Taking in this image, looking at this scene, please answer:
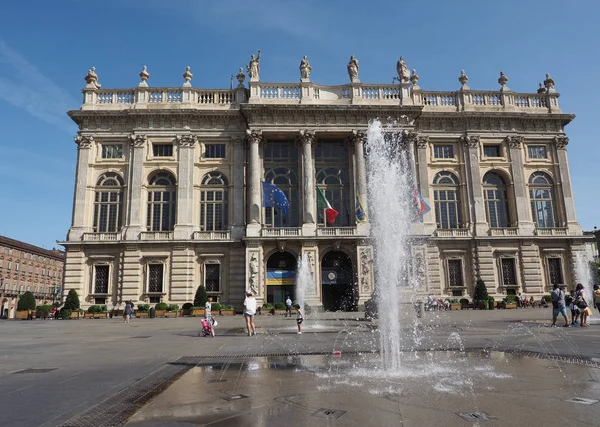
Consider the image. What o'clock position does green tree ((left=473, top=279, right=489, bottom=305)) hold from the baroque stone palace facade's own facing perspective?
The green tree is roughly at 9 o'clock from the baroque stone palace facade.

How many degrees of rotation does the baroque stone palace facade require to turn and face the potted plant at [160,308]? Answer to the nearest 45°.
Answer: approximately 90° to its right

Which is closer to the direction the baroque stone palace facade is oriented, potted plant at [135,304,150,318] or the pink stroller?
the pink stroller

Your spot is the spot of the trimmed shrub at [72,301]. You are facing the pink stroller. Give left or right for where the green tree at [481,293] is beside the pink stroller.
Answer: left

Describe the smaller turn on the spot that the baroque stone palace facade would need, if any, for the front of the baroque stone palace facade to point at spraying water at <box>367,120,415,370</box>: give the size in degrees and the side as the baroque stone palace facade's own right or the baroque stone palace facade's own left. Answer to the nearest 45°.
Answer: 0° — it already faces it

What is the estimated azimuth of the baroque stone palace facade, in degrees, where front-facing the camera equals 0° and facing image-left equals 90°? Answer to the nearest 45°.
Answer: approximately 0°

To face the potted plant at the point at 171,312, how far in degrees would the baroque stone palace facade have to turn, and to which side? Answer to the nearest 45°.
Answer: approximately 90° to its right
